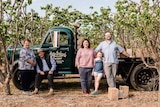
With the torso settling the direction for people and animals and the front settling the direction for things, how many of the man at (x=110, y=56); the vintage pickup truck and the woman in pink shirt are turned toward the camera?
2

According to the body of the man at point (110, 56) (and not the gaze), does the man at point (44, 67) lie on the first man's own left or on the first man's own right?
on the first man's own right

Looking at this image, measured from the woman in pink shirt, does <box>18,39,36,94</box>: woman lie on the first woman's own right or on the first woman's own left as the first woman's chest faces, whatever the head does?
on the first woman's own right

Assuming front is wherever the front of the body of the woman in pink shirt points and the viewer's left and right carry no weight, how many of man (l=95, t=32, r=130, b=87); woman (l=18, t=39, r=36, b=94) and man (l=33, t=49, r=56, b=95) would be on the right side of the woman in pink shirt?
2

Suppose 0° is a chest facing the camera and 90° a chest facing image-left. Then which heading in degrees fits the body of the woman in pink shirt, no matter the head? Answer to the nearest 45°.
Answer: approximately 0°

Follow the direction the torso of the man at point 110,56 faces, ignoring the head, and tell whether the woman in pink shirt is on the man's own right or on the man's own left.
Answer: on the man's own right

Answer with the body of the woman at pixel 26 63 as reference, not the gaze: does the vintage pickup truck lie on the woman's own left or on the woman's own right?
on the woman's own left

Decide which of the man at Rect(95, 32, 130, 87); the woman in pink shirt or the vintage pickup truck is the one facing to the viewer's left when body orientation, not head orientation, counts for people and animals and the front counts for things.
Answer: the vintage pickup truck

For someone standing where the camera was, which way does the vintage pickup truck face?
facing to the left of the viewer
